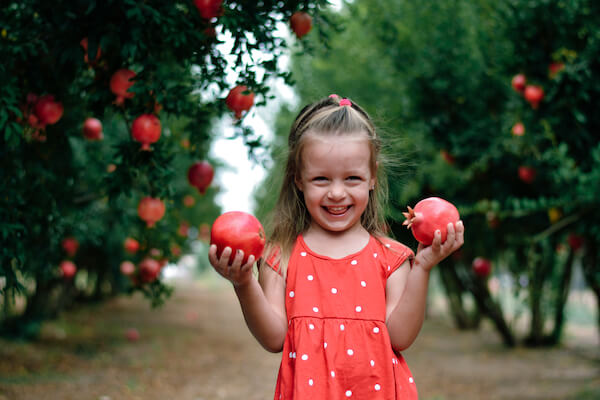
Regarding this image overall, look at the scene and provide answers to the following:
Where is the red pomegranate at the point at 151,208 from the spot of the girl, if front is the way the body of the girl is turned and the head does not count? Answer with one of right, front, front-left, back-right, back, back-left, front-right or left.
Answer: back-right

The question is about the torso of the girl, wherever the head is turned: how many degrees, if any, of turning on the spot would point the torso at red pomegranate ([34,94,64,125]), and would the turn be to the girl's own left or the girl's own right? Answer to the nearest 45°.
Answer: approximately 135° to the girl's own right

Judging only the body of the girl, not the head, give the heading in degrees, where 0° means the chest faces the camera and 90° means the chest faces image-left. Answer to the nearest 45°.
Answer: approximately 0°

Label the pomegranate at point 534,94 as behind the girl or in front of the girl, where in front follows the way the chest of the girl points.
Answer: behind

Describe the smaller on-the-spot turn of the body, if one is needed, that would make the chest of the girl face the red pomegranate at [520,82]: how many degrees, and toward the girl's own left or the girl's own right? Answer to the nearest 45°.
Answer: approximately 135° to the girl's own left

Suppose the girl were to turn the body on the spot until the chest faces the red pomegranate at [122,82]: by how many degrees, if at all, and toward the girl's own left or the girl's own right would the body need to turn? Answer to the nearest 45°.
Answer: approximately 135° to the girl's own right

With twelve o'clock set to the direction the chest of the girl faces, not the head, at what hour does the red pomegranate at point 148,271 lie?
The red pomegranate is roughly at 5 o'clock from the girl.

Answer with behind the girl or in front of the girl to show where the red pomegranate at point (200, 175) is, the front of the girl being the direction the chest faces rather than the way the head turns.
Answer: behind

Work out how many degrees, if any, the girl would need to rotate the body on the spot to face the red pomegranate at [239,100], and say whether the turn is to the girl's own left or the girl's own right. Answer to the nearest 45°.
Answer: approximately 135° to the girl's own right

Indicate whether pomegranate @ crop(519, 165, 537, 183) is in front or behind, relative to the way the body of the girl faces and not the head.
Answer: behind
